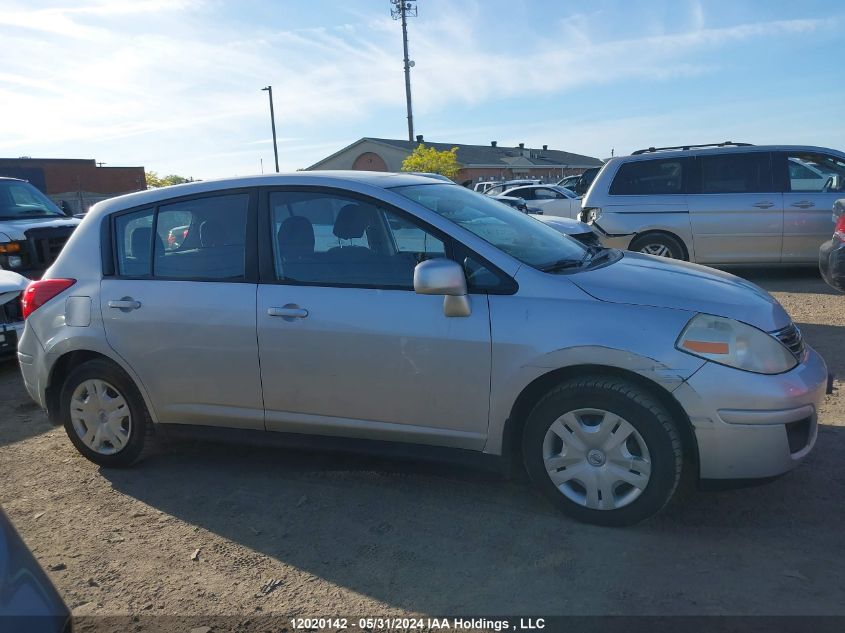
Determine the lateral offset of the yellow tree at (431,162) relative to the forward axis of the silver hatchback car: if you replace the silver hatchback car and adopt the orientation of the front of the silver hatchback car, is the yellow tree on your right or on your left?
on your left

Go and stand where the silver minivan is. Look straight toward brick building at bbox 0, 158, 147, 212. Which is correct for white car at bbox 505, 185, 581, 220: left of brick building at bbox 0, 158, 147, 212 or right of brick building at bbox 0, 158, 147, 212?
right

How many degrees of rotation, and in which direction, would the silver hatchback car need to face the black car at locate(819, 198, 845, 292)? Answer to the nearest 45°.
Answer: approximately 90° to its left

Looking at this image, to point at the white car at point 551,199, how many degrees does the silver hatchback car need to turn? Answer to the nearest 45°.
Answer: approximately 135° to its left

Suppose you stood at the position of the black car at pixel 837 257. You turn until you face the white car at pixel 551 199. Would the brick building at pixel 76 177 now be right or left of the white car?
left

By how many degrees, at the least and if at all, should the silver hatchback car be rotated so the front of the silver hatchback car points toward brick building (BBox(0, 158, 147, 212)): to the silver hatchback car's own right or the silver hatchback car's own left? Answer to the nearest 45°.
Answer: approximately 180°

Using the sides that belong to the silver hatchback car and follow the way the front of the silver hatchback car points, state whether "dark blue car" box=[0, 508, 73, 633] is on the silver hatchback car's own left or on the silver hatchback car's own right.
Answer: on the silver hatchback car's own right

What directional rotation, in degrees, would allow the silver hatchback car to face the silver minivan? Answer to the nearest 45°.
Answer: approximately 90° to its left

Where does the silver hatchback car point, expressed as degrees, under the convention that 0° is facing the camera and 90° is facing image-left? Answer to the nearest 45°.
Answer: approximately 315°
